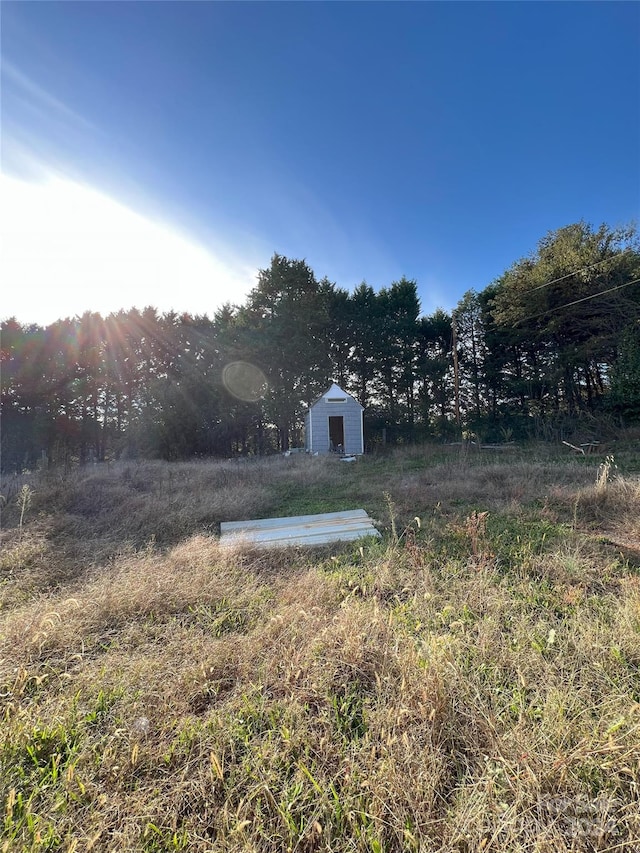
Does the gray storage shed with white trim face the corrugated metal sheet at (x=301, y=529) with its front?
yes

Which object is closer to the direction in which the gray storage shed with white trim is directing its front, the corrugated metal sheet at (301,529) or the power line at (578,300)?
the corrugated metal sheet

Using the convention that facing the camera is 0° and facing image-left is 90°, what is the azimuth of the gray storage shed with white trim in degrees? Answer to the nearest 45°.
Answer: approximately 0°

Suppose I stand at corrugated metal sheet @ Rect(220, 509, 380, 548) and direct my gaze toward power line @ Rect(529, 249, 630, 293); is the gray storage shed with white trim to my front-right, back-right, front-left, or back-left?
front-left

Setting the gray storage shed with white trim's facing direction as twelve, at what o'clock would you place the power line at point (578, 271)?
The power line is roughly at 9 o'clock from the gray storage shed with white trim.

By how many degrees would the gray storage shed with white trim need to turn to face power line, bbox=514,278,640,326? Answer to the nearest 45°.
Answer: approximately 90° to its left

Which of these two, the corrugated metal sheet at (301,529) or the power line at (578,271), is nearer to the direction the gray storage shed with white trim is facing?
the corrugated metal sheet
